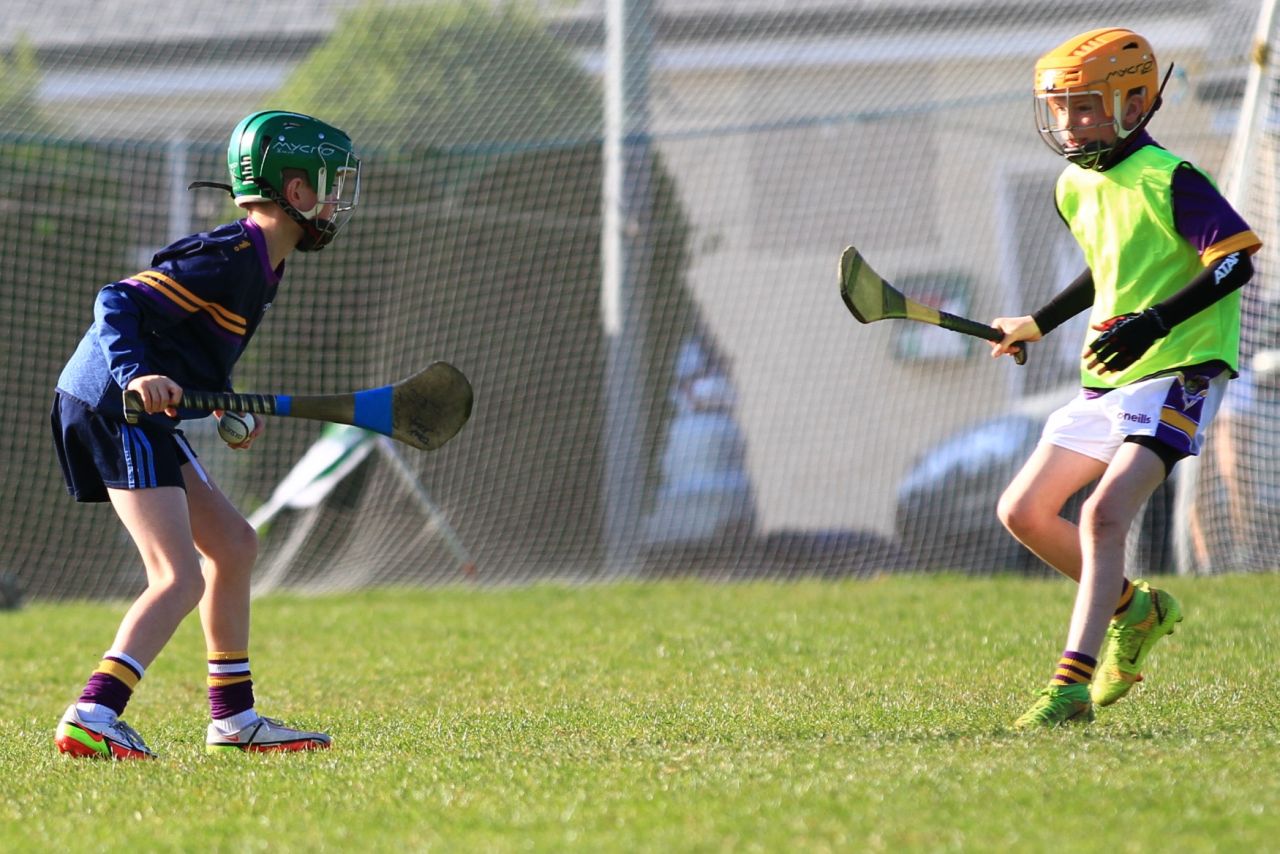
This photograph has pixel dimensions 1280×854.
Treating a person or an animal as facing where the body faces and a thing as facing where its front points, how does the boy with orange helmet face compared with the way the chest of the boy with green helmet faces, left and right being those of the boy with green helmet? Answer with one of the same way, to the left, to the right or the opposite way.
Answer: the opposite way

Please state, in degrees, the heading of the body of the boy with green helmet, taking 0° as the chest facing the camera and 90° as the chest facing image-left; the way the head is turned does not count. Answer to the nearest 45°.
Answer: approximately 270°

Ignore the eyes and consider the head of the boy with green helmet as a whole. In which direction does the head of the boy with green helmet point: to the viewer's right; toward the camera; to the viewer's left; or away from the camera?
to the viewer's right

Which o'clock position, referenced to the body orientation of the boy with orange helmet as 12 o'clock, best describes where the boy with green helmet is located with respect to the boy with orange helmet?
The boy with green helmet is roughly at 1 o'clock from the boy with orange helmet.

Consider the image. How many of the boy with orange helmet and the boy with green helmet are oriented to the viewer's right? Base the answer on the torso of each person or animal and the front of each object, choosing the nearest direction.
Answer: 1
